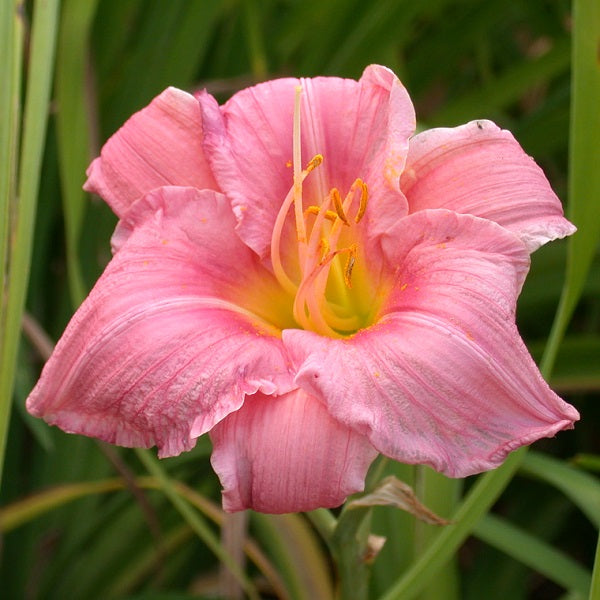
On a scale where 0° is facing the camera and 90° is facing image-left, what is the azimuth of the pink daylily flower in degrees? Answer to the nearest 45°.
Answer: approximately 0°
